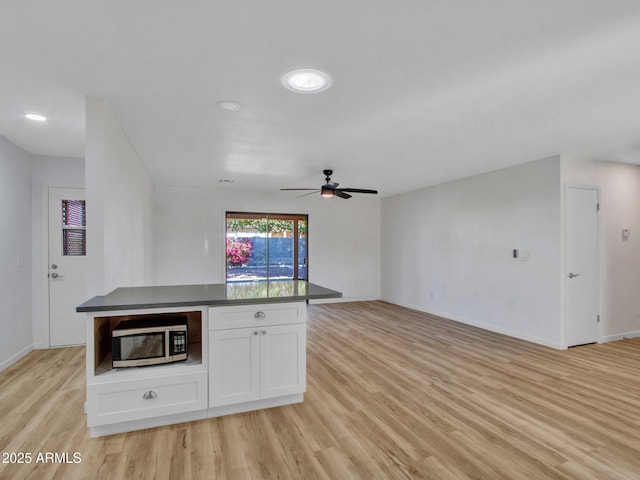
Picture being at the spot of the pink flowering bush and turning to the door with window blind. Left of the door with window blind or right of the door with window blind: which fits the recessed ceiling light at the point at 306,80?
left

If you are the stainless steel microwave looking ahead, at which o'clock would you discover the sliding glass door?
The sliding glass door is roughly at 7 o'clock from the stainless steel microwave.

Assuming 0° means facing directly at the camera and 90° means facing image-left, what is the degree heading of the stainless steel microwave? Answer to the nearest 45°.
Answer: approximately 0°

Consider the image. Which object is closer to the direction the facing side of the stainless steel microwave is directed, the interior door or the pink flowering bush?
the interior door

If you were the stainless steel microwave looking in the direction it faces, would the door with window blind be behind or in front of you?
behind

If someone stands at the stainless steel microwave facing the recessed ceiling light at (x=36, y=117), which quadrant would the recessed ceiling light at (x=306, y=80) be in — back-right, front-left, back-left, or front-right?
back-right

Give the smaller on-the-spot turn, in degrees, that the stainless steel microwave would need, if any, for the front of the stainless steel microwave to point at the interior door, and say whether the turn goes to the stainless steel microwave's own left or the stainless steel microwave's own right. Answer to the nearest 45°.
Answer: approximately 90° to the stainless steel microwave's own left
